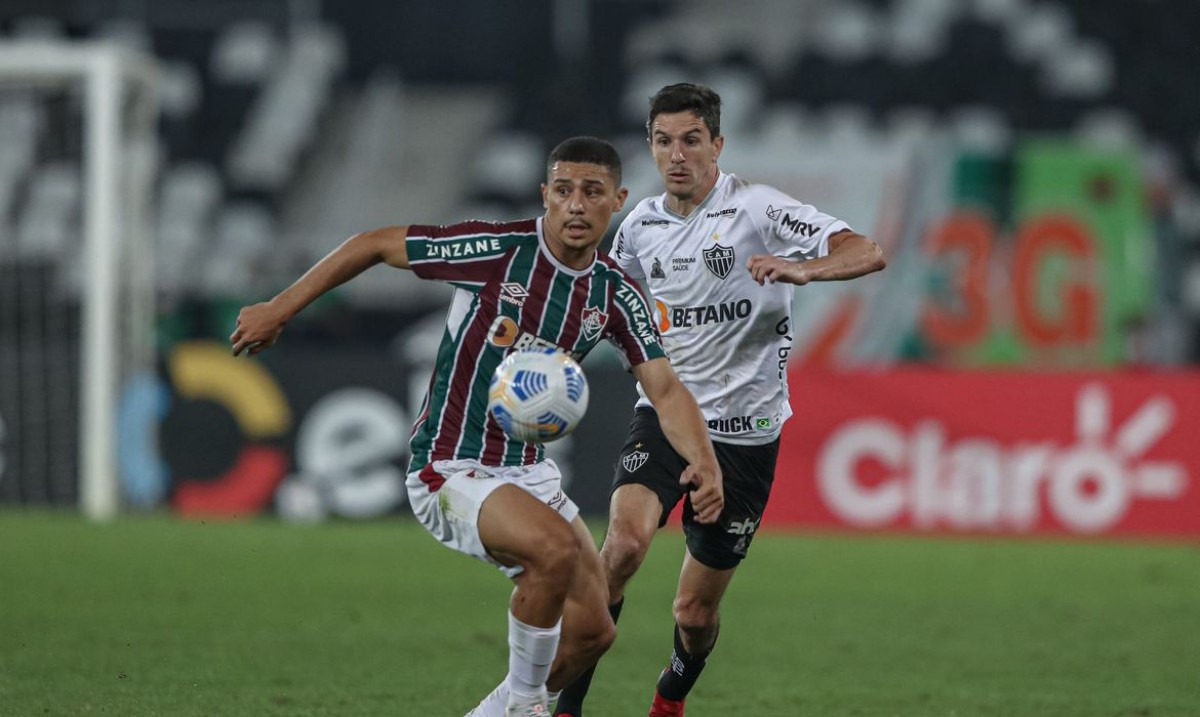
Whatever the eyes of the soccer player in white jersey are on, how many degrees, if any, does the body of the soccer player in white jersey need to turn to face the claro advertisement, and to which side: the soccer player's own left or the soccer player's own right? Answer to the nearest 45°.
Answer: approximately 135° to the soccer player's own right

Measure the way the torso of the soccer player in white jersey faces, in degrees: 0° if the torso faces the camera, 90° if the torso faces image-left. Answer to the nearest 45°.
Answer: approximately 45°

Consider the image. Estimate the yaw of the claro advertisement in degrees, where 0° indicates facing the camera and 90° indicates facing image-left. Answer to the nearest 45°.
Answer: approximately 0°

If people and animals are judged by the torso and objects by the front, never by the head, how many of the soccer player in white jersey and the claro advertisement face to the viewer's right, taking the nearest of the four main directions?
0

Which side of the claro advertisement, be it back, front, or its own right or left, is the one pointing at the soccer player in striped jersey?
front

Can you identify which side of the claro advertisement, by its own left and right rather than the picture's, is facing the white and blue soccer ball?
front

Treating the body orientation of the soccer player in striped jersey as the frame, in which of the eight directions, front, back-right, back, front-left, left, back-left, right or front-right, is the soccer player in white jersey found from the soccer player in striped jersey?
left

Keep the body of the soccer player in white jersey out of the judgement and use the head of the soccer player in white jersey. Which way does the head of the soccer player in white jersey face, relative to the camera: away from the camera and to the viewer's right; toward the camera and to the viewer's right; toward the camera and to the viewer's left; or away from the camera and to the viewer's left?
toward the camera and to the viewer's left

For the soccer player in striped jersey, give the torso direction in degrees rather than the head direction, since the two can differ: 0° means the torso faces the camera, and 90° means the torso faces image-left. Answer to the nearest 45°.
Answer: approximately 315°

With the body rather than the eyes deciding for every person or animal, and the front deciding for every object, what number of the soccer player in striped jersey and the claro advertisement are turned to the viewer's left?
0
